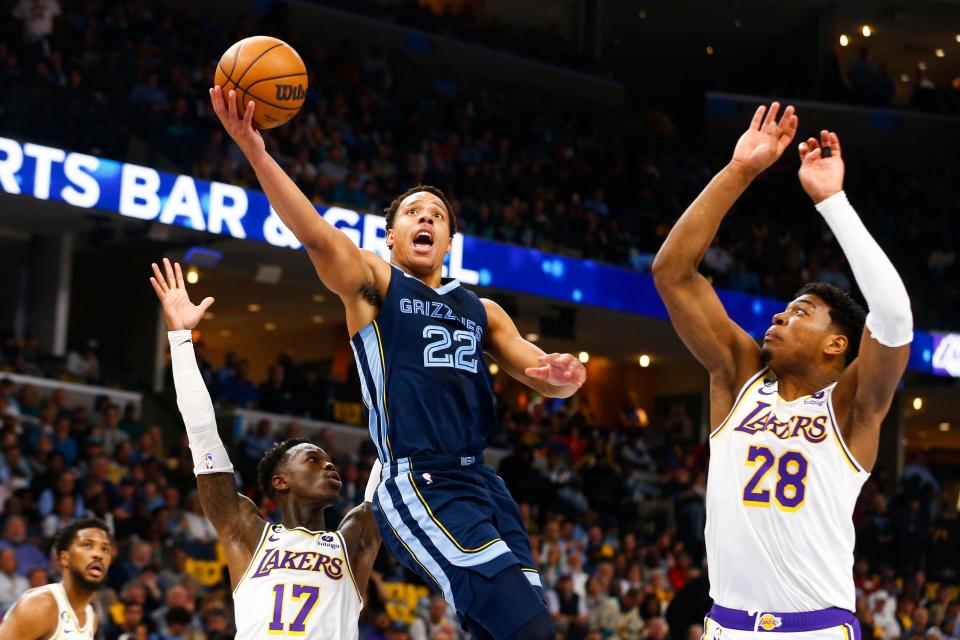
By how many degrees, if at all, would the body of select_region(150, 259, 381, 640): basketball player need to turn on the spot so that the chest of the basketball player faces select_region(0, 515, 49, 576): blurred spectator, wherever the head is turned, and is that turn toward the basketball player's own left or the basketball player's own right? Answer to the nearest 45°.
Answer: approximately 180°

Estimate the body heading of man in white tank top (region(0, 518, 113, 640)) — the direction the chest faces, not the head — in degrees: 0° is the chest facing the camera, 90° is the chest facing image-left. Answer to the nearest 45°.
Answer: approximately 315°

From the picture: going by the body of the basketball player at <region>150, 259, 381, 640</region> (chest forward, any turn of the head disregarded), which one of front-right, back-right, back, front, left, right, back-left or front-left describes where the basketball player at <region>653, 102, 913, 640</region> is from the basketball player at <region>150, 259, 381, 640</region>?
front-left

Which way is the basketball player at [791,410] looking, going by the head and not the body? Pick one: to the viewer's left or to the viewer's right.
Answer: to the viewer's left

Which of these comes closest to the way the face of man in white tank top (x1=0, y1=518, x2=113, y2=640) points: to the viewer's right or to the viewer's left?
to the viewer's right

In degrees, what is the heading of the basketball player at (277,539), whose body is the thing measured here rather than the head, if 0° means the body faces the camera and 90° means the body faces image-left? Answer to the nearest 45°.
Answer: approximately 0°

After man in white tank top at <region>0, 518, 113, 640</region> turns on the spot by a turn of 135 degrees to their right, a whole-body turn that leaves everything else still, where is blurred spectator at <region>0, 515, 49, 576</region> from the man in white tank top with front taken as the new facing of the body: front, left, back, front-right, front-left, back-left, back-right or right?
right

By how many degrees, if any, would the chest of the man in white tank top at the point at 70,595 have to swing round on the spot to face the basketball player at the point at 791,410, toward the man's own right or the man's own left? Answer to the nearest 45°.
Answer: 0° — they already face them

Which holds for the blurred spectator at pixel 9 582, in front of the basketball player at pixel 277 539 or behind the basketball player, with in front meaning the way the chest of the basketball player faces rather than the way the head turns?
behind
